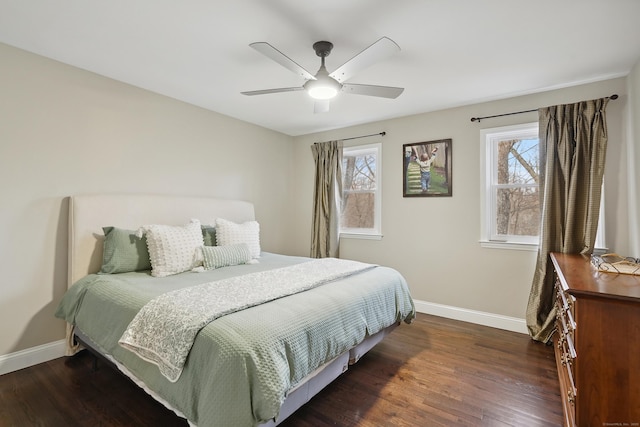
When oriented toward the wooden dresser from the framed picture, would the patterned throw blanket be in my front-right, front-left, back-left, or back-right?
front-right

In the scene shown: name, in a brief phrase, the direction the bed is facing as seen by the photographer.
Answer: facing the viewer and to the right of the viewer

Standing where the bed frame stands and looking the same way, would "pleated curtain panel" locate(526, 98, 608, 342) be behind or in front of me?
in front

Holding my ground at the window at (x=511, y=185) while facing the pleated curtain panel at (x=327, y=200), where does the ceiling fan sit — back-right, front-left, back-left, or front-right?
front-left

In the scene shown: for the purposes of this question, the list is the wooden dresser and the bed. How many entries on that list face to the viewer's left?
1

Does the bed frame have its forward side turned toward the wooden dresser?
yes

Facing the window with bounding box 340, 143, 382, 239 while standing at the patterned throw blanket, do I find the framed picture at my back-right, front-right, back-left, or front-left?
front-right

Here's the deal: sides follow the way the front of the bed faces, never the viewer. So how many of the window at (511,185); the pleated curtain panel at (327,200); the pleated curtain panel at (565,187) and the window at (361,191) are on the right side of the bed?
0

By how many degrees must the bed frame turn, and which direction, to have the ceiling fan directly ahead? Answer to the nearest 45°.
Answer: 0° — it already faces it

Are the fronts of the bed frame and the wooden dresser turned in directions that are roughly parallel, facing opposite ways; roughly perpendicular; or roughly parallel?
roughly parallel, facing opposite ways

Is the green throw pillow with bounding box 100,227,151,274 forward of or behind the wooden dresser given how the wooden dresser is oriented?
forward

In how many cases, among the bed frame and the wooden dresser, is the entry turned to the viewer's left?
1

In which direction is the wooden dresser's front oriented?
to the viewer's left

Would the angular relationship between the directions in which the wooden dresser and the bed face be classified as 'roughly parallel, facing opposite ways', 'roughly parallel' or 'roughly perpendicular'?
roughly parallel, facing opposite ways

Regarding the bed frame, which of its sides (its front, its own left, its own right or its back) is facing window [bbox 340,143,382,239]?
left
